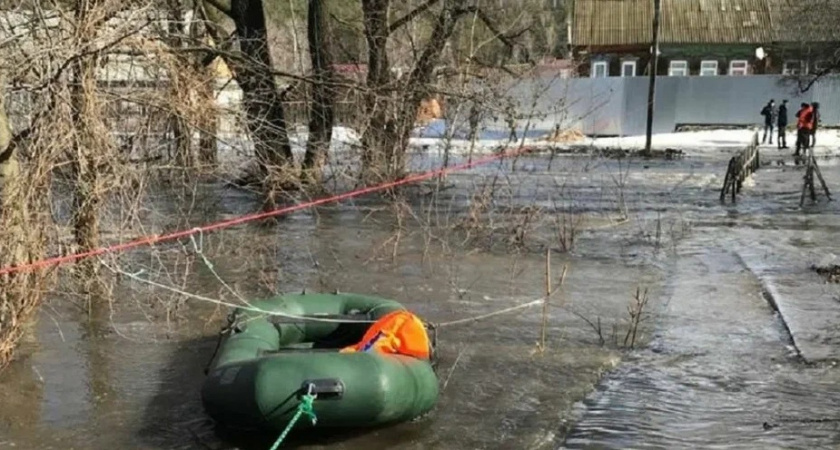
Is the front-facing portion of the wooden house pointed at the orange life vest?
yes

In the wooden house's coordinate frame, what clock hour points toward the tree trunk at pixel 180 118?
The tree trunk is roughly at 12 o'clock from the wooden house.

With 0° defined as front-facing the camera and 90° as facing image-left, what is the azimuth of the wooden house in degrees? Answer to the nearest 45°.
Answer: approximately 0°

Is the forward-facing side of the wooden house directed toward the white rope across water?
yes

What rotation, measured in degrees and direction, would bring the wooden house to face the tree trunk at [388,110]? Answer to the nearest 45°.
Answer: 0° — it already faces it

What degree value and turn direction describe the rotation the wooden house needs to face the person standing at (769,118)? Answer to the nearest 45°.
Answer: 0° — it already faces them

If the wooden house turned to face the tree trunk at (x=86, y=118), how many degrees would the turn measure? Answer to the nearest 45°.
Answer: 0° — it already faces it

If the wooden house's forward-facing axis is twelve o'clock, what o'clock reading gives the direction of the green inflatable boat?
The green inflatable boat is roughly at 12 o'clock from the wooden house.

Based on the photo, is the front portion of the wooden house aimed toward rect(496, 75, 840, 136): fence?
yes
